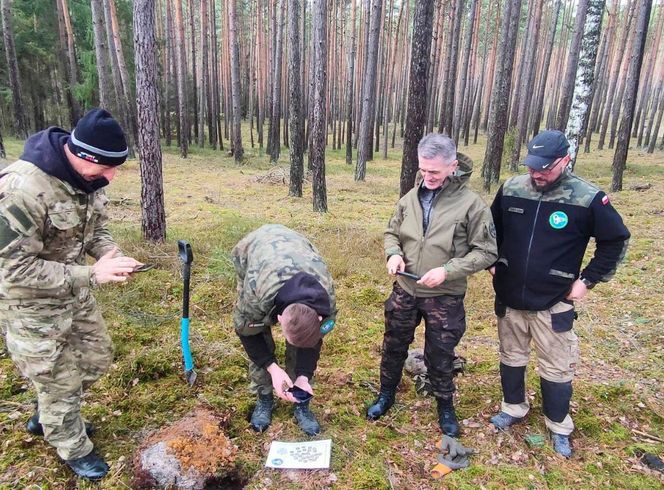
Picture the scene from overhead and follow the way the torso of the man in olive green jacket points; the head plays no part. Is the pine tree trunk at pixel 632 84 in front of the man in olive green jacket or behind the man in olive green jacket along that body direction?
behind

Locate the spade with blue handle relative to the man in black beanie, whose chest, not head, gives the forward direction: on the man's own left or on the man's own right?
on the man's own left

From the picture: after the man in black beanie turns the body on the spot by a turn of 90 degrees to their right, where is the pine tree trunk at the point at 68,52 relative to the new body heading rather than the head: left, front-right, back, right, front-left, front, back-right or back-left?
back-right

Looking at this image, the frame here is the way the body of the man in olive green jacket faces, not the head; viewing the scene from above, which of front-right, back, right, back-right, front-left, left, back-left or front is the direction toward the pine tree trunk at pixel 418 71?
back-right

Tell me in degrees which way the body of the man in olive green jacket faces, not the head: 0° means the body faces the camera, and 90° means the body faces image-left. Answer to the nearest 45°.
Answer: approximately 45°

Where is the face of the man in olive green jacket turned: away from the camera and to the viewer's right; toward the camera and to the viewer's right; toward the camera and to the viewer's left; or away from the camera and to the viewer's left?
toward the camera and to the viewer's left

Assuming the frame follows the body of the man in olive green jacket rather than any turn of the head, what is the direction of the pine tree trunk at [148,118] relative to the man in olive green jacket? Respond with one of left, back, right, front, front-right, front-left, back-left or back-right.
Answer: right

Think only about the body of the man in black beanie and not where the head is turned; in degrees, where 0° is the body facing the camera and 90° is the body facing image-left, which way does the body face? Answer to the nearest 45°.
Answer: approximately 315°

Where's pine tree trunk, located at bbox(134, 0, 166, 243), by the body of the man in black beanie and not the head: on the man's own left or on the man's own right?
on the man's own left

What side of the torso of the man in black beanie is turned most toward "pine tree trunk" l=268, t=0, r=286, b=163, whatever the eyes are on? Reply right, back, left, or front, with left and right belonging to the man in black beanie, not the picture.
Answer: left
